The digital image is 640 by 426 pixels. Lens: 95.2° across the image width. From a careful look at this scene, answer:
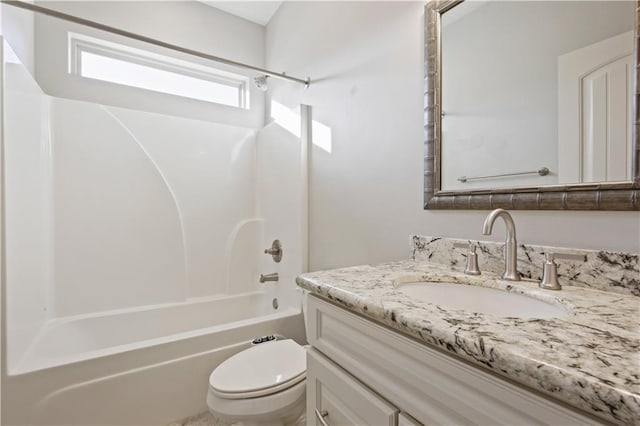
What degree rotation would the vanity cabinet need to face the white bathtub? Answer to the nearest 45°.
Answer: approximately 45° to its right

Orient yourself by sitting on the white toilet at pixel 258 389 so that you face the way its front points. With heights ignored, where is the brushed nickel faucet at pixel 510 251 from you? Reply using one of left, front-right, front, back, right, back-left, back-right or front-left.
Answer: left

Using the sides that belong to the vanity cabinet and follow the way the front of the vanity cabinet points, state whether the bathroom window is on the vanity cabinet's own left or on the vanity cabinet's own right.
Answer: on the vanity cabinet's own right

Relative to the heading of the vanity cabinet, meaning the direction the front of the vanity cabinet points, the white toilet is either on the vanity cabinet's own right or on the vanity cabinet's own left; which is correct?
on the vanity cabinet's own right

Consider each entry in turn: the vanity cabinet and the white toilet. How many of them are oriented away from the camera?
0

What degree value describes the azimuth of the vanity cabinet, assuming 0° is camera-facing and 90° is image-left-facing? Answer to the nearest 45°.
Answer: approximately 45°
